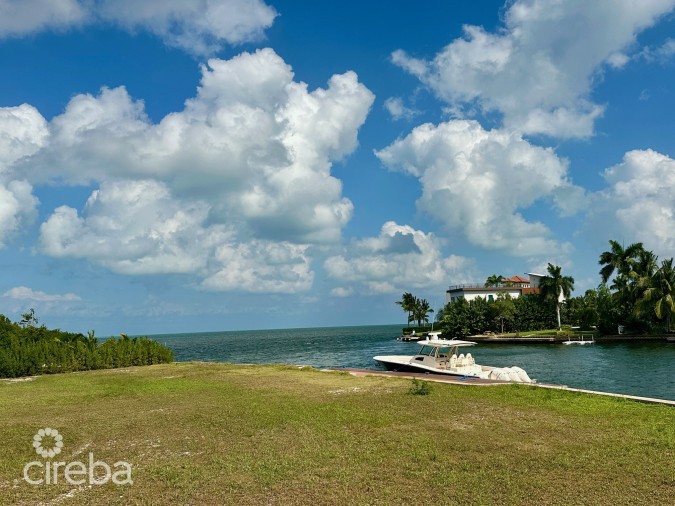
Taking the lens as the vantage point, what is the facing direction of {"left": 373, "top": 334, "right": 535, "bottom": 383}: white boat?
facing away from the viewer and to the left of the viewer
